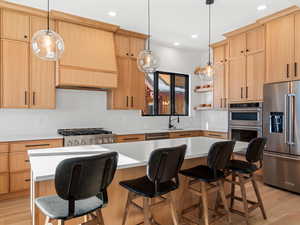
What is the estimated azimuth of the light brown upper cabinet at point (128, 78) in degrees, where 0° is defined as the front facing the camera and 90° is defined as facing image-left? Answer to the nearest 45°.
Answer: approximately 0°

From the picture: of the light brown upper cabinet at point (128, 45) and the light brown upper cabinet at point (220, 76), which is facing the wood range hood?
the light brown upper cabinet at point (220, 76)

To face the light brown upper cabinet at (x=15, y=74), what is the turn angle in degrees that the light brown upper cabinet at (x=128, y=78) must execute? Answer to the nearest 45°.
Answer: approximately 45° to its right

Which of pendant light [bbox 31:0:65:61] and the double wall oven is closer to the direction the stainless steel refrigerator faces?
the pendant light

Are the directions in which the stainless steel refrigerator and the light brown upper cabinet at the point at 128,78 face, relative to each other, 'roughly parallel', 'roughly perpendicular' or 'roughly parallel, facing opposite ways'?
roughly perpendicular

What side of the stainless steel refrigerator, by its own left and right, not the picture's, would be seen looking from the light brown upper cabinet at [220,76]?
right

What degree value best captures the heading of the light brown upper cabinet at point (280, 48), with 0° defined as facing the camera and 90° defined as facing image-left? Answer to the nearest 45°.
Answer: approximately 45°

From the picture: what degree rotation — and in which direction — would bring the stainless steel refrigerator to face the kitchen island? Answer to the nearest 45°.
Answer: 0° — it already faces it

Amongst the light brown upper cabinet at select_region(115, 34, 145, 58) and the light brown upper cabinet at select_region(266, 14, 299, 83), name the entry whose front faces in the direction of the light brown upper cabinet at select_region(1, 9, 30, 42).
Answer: the light brown upper cabinet at select_region(266, 14, 299, 83)

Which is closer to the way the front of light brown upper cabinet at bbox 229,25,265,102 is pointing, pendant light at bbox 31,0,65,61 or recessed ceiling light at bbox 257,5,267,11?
the pendant light

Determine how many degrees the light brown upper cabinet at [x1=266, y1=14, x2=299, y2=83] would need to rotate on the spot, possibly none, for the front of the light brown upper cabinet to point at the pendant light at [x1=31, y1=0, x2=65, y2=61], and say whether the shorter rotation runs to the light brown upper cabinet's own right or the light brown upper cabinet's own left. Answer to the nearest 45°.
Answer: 0° — it already faces it

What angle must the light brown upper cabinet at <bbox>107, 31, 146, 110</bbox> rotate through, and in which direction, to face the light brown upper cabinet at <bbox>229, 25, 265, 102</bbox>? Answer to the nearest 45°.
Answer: approximately 90° to its left

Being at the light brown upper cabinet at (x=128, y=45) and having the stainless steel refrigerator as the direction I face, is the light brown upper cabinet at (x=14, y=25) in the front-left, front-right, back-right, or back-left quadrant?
back-right

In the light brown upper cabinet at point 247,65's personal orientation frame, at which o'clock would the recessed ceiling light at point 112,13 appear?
The recessed ceiling light is roughly at 12 o'clock from the light brown upper cabinet.
